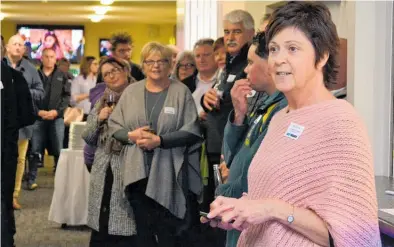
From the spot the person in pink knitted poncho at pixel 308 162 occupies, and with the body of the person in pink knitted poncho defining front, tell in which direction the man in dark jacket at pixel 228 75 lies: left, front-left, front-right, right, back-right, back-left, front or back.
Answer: back-right

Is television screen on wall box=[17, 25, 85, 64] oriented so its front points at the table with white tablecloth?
yes

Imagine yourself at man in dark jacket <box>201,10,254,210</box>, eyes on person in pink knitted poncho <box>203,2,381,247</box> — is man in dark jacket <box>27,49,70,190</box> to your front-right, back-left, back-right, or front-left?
back-right

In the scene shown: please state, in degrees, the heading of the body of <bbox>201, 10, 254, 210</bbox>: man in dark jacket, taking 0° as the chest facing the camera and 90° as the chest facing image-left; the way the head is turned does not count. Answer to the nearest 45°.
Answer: approximately 45°

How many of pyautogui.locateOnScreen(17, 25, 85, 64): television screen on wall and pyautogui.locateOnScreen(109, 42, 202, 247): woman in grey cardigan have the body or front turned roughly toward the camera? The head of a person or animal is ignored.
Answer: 2

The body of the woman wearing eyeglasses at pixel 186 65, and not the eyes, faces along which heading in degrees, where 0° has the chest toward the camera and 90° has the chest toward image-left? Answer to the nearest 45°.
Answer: approximately 0°

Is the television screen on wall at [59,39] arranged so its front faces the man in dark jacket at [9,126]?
yes

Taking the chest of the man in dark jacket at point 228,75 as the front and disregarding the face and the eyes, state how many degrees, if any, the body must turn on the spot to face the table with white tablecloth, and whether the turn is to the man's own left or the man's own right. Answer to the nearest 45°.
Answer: approximately 90° to the man's own right
